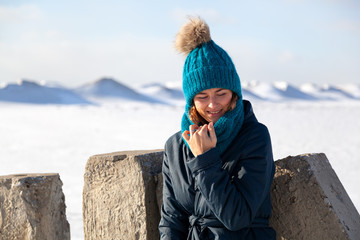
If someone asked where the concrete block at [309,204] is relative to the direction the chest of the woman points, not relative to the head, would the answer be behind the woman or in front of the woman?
behind

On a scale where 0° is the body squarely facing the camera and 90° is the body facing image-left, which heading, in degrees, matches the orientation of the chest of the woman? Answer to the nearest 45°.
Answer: approximately 45°

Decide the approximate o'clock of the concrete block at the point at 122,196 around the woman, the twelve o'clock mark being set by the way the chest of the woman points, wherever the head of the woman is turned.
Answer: The concrete block is roughly at 3 o'clock from the woman.

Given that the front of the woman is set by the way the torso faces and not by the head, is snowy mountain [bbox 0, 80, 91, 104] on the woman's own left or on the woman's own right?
on the woman's own right

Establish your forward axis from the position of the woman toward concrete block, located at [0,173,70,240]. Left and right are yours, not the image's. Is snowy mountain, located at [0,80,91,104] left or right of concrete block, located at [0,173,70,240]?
right

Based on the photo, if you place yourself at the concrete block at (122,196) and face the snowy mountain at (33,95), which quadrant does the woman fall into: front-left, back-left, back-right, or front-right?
back-right

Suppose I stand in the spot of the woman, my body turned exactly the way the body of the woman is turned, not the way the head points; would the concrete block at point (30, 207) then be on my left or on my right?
on my right
